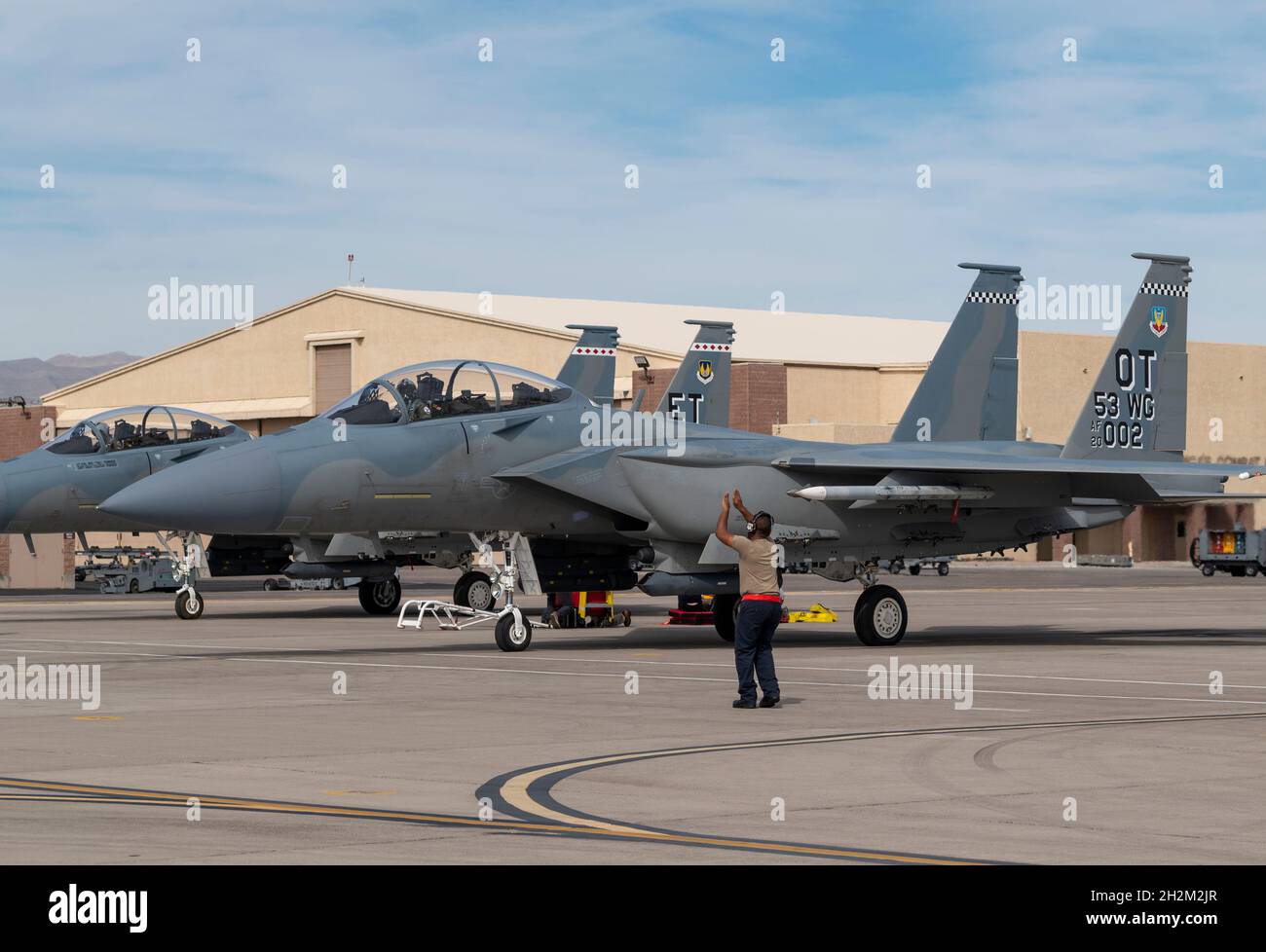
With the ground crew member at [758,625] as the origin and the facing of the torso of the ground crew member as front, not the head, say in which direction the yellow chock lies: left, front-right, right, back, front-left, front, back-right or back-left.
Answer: front-right

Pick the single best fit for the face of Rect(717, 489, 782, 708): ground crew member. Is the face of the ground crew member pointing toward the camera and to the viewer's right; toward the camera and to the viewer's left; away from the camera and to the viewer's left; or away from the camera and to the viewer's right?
away from the camera and to the viewer's left

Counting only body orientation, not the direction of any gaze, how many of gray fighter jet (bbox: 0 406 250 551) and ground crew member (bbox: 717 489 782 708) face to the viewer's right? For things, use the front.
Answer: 0

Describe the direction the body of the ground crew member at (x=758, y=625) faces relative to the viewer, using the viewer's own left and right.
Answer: facing away from the viewer and to the left of the viewer

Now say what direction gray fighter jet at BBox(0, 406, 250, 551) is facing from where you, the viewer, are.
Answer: facing to the left of the viewer

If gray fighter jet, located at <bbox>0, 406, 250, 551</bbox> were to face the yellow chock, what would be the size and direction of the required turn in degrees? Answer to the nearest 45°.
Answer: approximately 135° to its left
